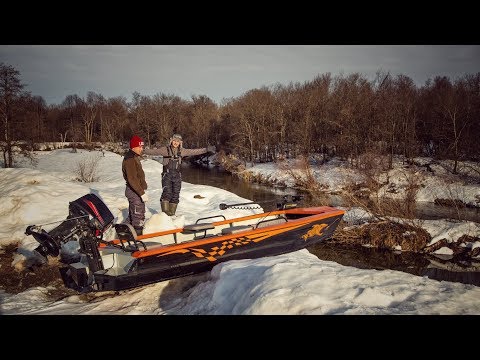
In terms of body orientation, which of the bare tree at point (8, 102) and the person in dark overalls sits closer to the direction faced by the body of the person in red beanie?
the person in dark overalls

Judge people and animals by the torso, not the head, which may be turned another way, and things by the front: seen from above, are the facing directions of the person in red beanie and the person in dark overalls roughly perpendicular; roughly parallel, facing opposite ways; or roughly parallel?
roughly perpendicular

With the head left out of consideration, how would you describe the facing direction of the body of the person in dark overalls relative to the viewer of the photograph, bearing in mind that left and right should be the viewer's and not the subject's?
facing the viewer

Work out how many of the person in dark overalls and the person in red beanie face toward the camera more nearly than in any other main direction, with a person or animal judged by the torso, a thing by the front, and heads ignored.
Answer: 1

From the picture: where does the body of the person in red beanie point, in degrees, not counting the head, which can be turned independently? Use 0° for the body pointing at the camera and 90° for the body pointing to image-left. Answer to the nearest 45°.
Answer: approximately 270°

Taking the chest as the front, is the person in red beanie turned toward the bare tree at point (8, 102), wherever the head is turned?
no

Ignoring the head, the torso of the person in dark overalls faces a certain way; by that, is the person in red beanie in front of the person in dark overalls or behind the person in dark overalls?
in front

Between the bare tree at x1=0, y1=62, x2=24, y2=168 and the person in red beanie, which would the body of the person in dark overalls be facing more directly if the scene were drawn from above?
the person in red beanie

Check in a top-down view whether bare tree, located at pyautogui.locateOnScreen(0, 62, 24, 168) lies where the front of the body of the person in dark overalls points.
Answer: no
